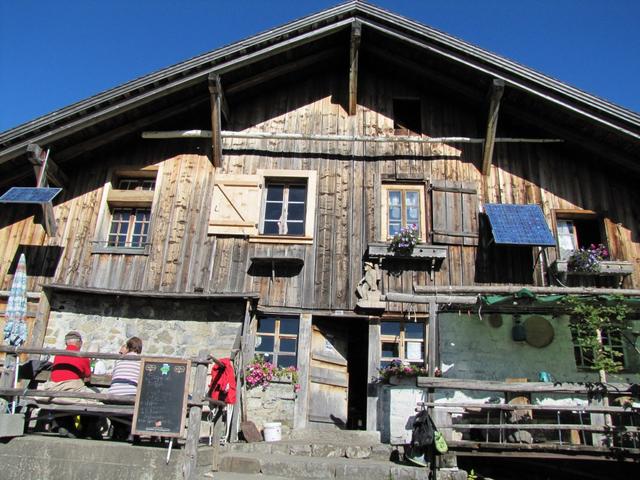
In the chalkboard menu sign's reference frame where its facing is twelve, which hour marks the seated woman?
The seated woman is roughly at 5 o'clock from the chalkboard menu sign.

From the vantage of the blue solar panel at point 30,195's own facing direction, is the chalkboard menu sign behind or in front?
in front

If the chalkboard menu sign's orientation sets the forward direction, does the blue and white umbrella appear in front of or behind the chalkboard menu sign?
behind

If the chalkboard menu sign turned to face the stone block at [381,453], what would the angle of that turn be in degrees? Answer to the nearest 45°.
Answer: approximately 90° to its left

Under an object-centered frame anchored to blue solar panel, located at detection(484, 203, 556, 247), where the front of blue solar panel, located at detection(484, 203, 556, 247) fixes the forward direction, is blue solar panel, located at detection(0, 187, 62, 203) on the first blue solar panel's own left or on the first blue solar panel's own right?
on the first blue solar panel's own right

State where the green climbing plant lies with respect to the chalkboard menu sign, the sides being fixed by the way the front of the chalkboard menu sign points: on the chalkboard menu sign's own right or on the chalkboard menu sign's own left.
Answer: on the chalkboard menu sign's own left

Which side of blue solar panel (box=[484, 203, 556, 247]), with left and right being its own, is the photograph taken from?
front

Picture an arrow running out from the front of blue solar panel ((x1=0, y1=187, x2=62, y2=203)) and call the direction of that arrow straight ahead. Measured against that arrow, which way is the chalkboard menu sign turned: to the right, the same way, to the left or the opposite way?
the same way

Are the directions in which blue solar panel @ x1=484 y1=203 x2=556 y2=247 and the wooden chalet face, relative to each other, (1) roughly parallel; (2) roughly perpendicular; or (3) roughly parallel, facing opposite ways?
roughly parallel

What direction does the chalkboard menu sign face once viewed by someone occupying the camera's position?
facing the viewer

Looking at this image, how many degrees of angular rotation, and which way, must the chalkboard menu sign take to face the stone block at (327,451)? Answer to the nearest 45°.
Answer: approximately 135° to its left

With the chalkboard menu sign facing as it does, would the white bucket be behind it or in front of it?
behind

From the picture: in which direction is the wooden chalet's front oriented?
toward the camera
